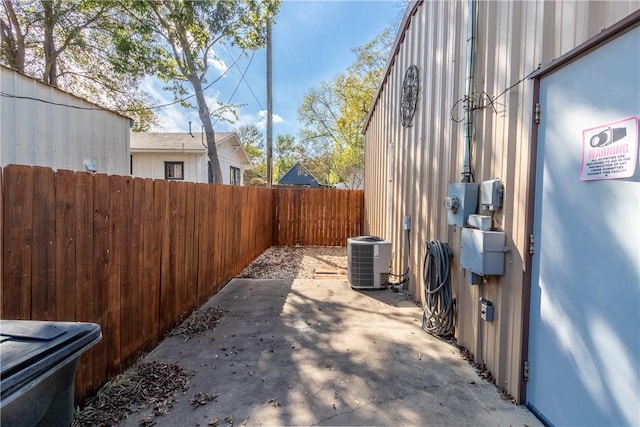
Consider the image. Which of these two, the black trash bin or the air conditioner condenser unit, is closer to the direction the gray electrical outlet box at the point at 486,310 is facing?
the black trash bin

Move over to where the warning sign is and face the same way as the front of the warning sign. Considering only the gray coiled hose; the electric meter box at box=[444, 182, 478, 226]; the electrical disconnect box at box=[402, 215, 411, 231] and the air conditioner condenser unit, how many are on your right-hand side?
4

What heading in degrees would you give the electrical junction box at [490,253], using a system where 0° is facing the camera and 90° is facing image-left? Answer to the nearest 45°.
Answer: approximately 45°

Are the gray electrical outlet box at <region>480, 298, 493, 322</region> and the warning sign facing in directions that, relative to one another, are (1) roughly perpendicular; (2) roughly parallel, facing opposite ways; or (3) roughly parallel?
roughly parallel

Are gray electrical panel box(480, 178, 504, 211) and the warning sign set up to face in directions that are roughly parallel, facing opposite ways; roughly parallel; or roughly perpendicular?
roughly parallel

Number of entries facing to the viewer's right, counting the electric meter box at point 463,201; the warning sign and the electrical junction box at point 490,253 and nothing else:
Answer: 0

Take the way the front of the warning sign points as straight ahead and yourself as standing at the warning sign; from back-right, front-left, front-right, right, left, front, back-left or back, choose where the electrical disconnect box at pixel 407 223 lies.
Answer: right

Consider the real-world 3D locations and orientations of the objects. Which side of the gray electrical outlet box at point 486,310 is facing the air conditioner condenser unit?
right

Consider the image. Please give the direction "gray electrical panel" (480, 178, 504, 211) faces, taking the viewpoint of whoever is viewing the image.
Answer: facing the viewer and to the left of the viewer

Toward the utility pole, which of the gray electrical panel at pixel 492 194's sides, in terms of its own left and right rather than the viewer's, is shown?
right

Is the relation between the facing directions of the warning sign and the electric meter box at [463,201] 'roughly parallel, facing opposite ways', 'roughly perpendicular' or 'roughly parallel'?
roughly parallel

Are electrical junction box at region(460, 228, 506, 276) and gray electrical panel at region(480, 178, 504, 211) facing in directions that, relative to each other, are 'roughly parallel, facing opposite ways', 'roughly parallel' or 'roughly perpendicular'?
roughly parallel

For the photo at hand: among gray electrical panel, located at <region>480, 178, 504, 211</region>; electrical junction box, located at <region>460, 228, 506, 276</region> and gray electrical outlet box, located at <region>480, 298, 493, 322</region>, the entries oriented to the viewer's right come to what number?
0
